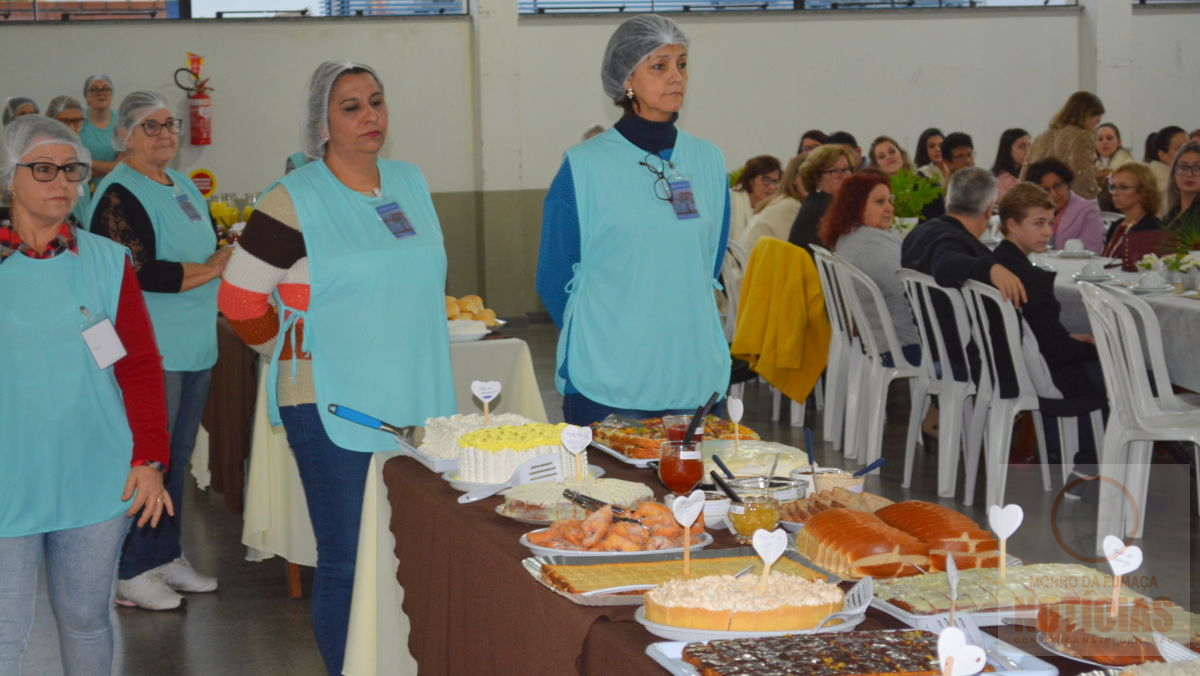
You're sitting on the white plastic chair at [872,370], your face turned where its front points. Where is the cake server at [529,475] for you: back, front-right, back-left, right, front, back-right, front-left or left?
back-right

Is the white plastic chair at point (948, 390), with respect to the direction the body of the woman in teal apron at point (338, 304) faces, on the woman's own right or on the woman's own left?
on the woman's own left

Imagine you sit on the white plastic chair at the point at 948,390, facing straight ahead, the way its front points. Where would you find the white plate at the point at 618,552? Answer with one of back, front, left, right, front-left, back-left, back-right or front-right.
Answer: back-right

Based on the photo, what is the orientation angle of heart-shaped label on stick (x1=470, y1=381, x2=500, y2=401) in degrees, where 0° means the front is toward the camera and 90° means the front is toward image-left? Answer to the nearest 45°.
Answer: approximately 0°

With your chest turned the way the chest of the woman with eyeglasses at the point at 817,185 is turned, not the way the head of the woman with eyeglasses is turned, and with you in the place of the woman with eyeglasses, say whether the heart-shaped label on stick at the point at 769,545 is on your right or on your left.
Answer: on your right

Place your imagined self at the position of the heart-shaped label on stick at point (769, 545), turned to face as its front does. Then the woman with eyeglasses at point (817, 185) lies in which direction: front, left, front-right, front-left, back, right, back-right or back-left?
back

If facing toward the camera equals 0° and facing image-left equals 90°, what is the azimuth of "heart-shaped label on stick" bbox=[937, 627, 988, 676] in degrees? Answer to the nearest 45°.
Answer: approximately 0°

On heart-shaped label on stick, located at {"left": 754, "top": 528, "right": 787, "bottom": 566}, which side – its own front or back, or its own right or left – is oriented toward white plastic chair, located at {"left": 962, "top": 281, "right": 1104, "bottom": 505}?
back
